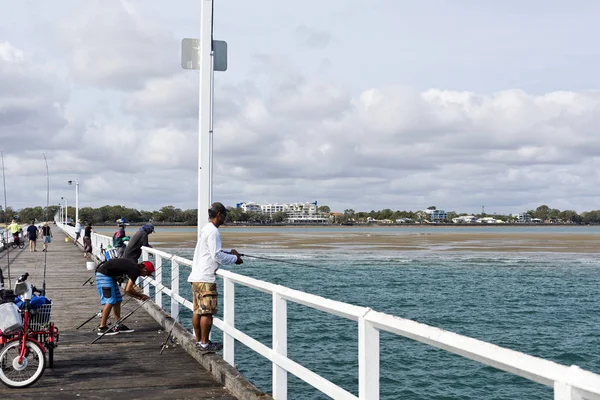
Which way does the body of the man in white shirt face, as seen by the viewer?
to the viewer's right

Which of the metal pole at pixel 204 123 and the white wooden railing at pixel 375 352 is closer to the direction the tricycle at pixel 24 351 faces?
the white wooden railing

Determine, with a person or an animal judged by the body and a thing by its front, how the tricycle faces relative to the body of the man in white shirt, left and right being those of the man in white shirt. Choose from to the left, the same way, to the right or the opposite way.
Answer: to the right

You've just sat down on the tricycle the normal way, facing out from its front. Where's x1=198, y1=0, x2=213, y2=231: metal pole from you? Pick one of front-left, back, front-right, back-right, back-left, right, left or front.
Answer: back-left

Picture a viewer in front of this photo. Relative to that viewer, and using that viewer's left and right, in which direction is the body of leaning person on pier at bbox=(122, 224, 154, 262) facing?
facing to the right of the viewer

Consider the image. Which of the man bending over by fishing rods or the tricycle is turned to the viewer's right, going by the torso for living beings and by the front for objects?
the man bending over by fishing rods

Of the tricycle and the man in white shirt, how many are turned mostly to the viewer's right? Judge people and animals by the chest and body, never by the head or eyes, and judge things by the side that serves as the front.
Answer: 1

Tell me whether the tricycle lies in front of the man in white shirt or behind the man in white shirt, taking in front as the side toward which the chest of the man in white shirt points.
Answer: behind

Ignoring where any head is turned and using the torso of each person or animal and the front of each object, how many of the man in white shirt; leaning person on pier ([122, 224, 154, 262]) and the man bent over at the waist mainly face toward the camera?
0

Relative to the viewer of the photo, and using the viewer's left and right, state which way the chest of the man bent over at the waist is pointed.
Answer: facing to the right of the viewer

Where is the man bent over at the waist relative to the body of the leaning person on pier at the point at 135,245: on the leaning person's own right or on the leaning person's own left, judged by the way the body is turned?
on the leaning person's own right

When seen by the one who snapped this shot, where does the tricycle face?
facing the viewer

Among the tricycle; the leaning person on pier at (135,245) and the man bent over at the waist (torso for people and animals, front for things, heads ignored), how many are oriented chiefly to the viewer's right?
2

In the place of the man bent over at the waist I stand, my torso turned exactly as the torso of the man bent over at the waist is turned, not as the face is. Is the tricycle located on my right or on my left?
on my right

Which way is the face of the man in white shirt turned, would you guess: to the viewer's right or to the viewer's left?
to the viewer's right

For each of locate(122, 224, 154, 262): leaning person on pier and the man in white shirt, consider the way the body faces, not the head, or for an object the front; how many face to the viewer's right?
2
